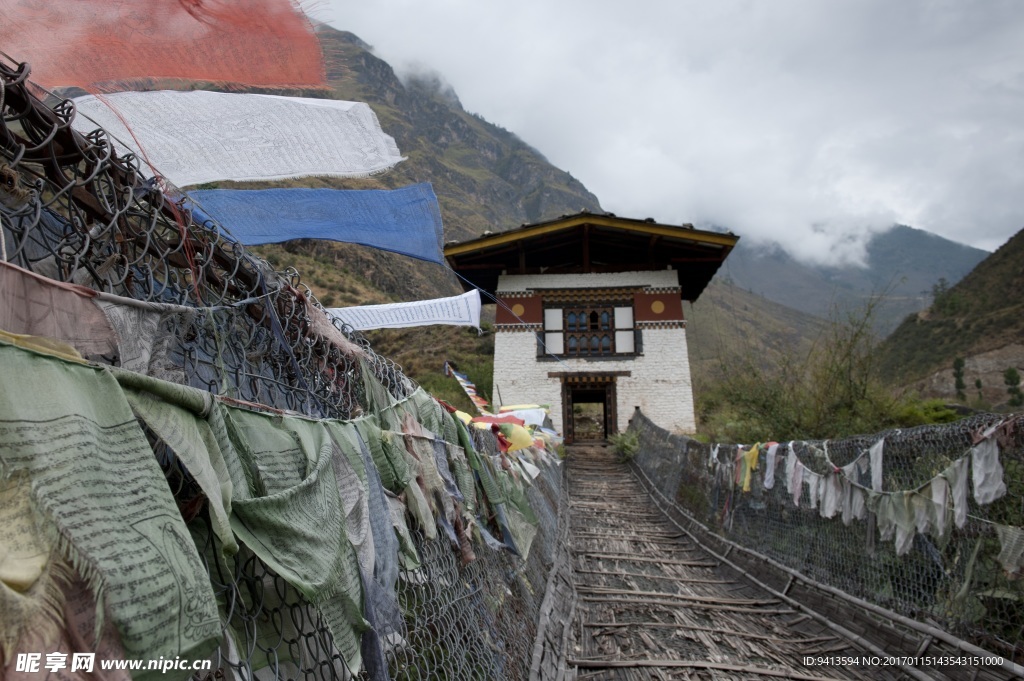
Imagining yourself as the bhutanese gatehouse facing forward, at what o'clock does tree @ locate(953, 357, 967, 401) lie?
The tree is roughly at 8 o'clock from the bhutanese gatehouse.

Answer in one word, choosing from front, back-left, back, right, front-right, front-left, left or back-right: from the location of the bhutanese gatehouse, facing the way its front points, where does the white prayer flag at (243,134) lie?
front

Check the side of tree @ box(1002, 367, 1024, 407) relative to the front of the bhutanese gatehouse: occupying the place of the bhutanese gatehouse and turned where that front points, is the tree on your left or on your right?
on your left

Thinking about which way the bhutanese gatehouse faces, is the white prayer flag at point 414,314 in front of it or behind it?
in front

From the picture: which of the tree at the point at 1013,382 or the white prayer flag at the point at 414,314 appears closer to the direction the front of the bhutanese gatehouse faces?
the white prayer flag

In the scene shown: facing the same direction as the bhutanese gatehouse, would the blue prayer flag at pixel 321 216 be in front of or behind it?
in front

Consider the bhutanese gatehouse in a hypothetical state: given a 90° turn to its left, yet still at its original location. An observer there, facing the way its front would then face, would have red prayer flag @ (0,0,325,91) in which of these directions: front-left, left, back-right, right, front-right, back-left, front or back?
right

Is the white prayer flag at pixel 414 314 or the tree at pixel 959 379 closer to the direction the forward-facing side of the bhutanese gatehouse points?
the white prayer flag

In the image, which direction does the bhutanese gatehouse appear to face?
toward the camera

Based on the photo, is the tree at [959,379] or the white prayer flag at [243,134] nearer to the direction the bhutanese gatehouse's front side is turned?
the white prayer flag
